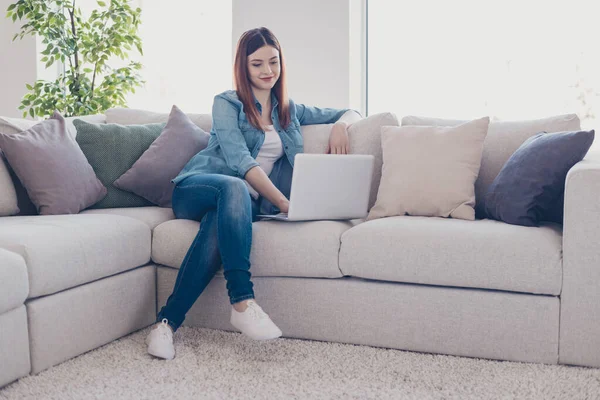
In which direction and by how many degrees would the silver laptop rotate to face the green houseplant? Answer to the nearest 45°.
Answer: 0° — it already faces it

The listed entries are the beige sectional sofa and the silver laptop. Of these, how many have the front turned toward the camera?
1

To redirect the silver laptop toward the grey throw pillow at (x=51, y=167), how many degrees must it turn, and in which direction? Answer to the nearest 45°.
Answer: approximately 45° to its left

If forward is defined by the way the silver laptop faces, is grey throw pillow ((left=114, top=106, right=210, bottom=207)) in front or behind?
in front

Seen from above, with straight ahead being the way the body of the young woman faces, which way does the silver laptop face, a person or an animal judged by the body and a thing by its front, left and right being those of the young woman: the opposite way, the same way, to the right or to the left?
the opposite way

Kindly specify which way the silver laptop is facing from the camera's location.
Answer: facing away from the viewer and to the left of the viewer

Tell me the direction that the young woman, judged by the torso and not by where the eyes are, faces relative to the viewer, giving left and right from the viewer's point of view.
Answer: facing the viewer and to the right of the viewer
